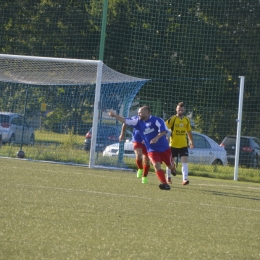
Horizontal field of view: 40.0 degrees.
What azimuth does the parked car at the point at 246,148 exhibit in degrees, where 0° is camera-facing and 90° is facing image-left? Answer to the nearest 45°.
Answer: approximately 225°

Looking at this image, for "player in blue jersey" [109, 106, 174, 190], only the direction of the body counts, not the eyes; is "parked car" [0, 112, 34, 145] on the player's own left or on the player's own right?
on the player's own right

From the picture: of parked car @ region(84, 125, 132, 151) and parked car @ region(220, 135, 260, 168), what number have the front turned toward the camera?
0

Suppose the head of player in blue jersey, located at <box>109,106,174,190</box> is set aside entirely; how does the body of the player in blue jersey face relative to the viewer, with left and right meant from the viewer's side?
facing the viewer and to the left of the viewer
